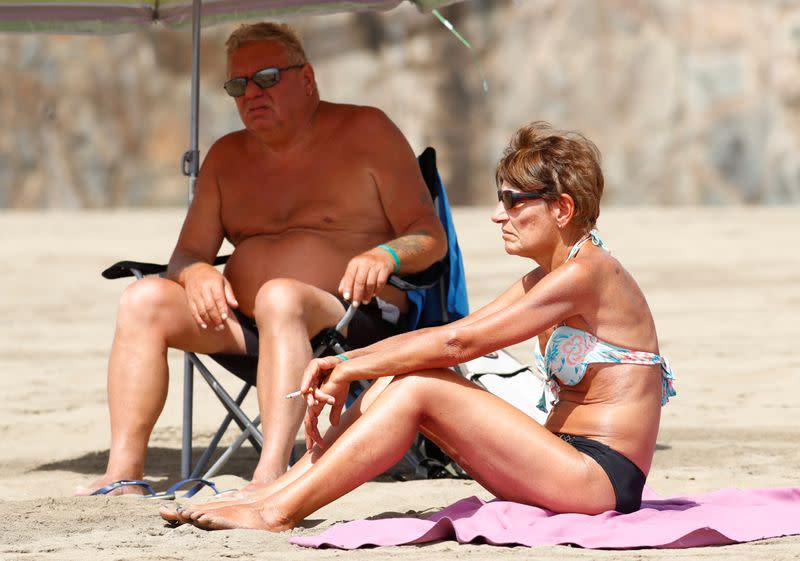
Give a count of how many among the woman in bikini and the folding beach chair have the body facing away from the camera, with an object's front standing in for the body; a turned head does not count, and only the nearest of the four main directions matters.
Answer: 0

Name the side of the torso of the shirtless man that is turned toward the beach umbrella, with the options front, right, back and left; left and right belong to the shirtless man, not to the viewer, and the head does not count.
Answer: right

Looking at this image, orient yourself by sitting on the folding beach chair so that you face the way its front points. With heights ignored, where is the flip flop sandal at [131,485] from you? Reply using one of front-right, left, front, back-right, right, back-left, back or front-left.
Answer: front

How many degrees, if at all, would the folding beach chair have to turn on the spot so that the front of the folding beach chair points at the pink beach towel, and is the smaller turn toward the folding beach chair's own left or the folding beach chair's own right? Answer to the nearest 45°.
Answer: approximately 45° to the folding beach chair's own left

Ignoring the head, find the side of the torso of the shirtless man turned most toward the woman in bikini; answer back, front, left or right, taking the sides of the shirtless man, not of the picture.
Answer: left

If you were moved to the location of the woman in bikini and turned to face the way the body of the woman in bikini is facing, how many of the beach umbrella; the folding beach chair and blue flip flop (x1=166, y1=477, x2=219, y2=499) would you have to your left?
0

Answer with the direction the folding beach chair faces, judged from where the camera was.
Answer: facing the viewer and to the left of the viewer

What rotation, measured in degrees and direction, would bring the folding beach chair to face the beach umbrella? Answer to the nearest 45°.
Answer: approximately 90° to its right

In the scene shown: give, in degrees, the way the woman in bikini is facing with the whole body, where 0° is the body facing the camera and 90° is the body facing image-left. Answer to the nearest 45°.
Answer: approximately 90°

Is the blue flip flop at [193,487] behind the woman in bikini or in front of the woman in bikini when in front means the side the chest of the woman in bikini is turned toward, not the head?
in front

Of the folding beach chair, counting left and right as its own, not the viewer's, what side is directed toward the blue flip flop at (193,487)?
front

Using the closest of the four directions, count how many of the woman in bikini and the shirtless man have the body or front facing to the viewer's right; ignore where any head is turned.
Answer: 0

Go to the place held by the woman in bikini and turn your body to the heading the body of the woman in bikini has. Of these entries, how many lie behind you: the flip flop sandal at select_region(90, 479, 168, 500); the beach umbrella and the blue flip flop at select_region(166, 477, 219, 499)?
0

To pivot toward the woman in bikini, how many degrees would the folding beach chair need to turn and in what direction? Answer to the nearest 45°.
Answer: approximately 45° to its left

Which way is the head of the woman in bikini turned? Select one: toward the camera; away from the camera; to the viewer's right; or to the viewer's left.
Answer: to the viewer's left
